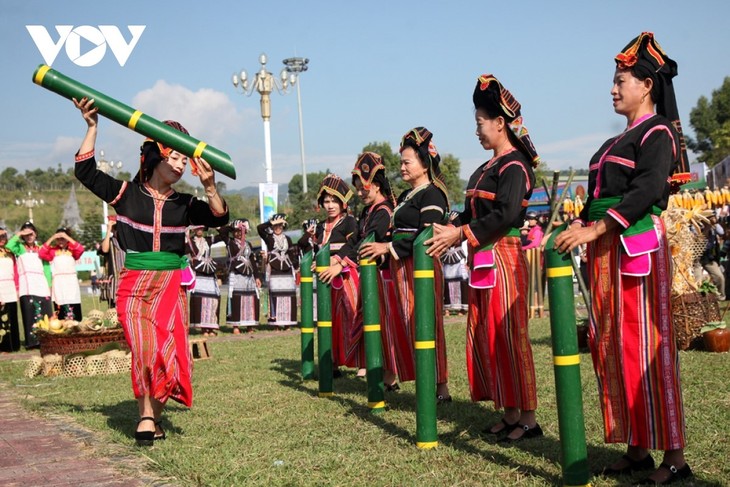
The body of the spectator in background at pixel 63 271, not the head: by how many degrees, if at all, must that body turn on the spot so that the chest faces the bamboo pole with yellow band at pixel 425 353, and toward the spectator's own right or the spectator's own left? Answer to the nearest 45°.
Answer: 0° — they already face it

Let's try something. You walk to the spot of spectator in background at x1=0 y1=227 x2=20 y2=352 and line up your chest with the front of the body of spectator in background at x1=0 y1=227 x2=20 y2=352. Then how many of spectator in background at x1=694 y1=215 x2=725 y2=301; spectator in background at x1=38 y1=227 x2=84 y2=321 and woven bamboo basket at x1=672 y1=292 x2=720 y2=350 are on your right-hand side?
0

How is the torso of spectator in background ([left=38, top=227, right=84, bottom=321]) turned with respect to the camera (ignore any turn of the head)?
toward the camera

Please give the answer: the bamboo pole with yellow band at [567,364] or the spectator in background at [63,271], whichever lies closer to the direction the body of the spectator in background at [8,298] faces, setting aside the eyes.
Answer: the bamboo pole with yellow band

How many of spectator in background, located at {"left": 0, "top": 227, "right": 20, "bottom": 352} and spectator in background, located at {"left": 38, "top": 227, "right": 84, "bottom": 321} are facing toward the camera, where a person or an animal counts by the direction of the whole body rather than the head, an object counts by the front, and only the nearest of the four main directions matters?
2

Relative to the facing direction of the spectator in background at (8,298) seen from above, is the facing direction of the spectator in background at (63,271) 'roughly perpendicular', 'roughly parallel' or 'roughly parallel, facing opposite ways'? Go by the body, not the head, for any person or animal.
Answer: roughly parallel

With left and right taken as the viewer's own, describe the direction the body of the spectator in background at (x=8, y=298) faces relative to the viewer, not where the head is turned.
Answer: facing the viewer

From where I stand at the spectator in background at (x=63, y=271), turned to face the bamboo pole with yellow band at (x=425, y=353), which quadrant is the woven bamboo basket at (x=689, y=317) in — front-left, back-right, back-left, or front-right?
front-left

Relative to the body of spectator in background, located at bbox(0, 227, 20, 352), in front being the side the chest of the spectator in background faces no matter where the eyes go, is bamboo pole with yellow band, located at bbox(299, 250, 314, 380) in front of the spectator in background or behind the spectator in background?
in front

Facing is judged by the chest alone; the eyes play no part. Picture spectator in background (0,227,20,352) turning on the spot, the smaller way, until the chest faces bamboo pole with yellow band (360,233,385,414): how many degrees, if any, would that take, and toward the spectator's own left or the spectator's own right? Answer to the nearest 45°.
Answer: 0° — they already face it

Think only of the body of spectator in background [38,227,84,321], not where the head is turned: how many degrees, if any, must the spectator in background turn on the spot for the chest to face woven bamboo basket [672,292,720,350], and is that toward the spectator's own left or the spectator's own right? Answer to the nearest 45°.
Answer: approximately 45° to the spectator's own left

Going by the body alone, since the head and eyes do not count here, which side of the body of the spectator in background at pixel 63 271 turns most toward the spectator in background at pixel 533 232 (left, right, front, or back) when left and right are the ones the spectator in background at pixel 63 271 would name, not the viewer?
left

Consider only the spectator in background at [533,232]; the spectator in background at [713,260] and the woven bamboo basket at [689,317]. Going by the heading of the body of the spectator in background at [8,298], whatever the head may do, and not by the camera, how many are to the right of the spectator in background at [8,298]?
0

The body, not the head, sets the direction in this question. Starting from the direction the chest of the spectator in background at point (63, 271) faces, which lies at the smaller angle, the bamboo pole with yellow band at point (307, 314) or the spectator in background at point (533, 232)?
the bamboo pole with yellow band

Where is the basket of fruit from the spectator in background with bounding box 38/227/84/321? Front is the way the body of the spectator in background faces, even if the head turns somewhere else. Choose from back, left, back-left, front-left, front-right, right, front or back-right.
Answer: front
